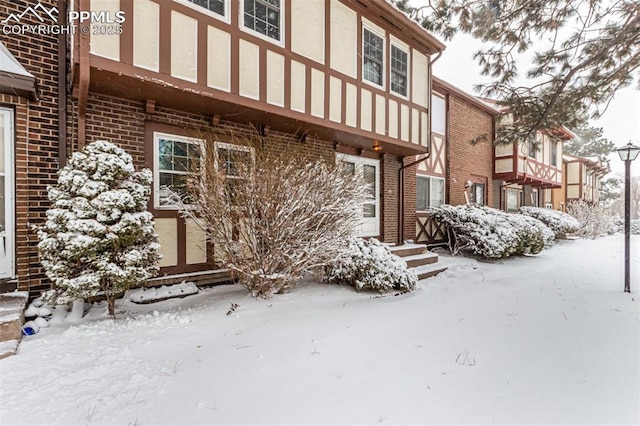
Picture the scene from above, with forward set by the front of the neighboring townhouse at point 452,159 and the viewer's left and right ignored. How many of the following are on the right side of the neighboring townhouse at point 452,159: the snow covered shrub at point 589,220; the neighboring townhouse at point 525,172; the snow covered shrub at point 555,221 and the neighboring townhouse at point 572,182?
0

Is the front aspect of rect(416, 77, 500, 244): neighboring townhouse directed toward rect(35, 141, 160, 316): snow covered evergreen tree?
no

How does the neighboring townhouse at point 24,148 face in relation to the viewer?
toward the camera

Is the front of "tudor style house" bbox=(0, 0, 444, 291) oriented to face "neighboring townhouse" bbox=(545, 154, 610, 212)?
no

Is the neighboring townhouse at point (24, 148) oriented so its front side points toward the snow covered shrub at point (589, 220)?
no

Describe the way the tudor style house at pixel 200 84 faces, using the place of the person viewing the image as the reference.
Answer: facing the viewer and to the right of the viewer

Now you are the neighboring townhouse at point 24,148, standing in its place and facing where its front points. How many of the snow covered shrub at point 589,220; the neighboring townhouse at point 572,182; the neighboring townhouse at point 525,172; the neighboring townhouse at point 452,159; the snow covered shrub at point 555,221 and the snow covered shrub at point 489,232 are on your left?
6

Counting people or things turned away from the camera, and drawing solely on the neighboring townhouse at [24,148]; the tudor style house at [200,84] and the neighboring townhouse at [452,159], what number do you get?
0

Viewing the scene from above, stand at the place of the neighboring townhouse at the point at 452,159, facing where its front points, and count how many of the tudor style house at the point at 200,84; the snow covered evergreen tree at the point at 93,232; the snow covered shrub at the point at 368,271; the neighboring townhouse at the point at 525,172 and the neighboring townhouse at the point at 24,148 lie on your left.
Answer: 1

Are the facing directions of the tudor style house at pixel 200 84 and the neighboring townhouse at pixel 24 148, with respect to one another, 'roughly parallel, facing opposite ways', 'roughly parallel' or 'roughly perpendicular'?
roughly parallel

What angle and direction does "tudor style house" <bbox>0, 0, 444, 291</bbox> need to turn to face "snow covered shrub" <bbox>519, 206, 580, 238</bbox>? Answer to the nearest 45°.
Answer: approximately 45° to its left

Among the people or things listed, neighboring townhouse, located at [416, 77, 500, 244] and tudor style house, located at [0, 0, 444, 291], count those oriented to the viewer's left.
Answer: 0

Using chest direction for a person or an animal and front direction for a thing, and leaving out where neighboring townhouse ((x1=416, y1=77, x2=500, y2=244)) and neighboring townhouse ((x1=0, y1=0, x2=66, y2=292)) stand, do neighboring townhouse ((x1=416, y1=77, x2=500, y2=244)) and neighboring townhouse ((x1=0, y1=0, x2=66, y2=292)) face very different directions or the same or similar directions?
same or similar directions

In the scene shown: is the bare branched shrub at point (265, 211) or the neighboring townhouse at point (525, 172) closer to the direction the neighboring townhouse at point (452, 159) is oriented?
the bare branched shrub

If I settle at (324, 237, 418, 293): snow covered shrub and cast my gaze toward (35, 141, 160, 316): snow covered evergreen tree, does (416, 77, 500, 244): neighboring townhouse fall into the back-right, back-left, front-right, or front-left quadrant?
back-right

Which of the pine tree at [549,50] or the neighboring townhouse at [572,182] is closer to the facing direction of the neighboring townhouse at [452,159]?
the pine tree

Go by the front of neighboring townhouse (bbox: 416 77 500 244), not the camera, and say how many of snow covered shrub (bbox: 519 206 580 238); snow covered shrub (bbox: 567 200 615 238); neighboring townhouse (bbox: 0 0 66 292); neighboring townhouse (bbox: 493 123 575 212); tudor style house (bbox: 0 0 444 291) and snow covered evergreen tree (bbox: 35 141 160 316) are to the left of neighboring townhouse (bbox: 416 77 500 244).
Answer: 3
